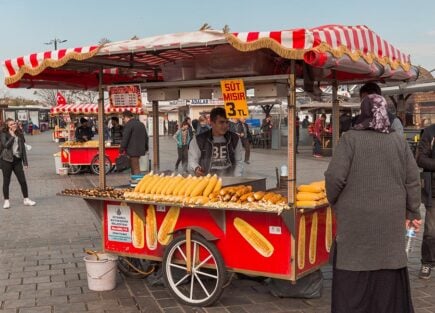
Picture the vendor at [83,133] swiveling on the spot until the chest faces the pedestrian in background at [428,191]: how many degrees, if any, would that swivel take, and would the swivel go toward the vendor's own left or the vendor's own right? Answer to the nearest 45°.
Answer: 0° — they already face them

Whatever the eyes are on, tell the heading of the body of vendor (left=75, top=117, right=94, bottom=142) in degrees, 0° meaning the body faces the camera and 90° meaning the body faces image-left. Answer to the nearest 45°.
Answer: approximately 0°

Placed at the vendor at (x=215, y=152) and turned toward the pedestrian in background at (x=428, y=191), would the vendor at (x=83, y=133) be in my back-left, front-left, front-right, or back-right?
back-left

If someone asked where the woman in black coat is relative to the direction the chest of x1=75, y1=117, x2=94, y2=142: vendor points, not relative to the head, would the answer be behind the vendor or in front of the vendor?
in front

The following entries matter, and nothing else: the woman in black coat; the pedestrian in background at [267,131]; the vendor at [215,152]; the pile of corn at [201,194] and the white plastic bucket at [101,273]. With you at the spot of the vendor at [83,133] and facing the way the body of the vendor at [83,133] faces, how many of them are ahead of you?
4

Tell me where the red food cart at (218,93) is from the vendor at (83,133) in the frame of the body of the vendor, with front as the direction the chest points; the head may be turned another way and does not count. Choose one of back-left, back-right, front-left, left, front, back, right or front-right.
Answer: front

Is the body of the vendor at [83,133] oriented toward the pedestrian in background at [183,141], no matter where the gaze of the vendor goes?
no

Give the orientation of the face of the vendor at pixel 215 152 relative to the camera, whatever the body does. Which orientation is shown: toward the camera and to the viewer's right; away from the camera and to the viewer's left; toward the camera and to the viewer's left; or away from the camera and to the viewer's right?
toward the camera and to the viewer's right

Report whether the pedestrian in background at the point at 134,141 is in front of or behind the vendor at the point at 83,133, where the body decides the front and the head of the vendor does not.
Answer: in front

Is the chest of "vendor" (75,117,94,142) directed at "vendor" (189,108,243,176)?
yes

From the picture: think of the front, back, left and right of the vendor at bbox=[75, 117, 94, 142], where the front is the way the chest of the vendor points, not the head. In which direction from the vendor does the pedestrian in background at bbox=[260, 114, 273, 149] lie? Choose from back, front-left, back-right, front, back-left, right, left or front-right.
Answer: back-left

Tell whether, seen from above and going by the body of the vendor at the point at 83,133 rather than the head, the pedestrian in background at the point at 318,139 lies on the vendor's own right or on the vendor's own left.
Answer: on the vendor's own left

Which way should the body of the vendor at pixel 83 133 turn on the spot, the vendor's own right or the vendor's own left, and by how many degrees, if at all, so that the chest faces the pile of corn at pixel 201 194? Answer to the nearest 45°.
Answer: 0° — they already face it

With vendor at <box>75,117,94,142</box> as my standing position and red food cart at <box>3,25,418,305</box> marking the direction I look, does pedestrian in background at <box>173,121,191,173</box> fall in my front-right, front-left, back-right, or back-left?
front-left
